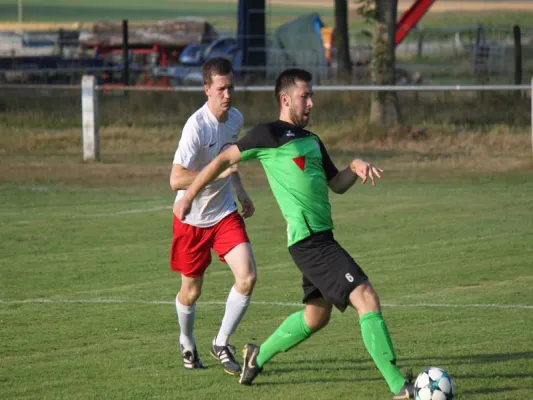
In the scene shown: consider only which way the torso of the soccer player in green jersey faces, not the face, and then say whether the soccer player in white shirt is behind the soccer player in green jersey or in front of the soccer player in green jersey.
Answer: behind

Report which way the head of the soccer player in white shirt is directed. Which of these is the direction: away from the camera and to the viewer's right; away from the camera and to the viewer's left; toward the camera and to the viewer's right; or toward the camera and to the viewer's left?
toward the camera and to the viewer's right

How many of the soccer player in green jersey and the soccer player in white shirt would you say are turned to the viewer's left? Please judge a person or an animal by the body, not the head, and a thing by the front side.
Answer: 0

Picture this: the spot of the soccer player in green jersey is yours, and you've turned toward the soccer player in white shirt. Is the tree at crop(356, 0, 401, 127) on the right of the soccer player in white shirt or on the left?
right

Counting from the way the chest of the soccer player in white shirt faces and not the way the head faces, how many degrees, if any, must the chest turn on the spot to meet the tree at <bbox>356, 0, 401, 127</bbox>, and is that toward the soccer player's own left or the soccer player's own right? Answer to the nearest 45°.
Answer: approximately 135° to the soccer player's own left

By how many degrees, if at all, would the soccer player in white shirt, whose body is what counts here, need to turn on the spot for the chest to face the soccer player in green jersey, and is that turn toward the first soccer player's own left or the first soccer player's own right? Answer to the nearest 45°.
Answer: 0° — they already face them

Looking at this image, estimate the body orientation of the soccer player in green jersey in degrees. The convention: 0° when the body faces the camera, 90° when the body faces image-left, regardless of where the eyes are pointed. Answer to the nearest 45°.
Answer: approximately 315°

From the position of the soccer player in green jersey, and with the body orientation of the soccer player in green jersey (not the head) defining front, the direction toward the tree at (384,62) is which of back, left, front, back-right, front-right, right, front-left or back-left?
back-left
